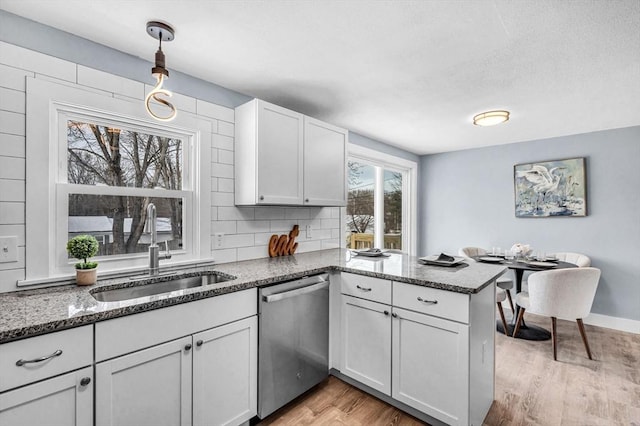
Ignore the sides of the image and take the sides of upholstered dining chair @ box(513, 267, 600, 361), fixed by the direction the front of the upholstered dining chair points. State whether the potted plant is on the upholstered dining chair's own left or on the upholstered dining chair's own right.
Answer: on the upholstered dining chair's own left

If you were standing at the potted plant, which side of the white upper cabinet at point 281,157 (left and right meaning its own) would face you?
right

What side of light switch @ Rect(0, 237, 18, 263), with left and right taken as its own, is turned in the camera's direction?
front

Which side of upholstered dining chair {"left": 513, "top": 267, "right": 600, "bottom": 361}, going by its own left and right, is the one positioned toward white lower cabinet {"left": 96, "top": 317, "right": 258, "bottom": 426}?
left

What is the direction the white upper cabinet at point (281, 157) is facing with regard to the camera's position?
facing the viewer and to the right of the viewer

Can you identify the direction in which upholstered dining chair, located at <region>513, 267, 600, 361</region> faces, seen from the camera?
facing away from the viewer and to the left of the viewer

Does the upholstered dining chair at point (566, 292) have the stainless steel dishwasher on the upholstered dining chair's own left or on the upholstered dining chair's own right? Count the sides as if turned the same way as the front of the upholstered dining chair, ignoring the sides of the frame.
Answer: on the upholstered dining chair's own left

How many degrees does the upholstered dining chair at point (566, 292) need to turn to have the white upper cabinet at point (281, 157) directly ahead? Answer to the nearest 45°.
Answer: approximately 90° to its left

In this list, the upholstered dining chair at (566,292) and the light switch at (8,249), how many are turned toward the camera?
1
